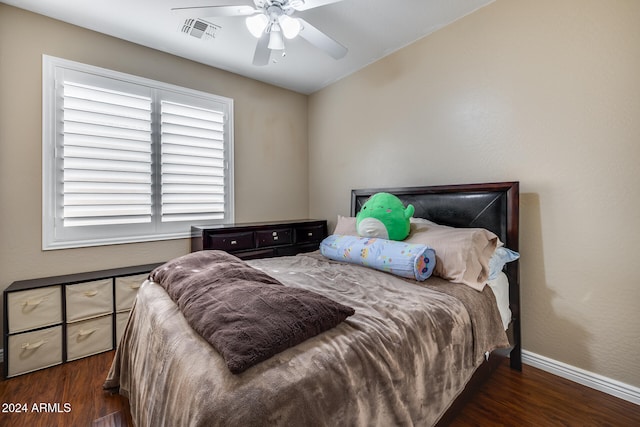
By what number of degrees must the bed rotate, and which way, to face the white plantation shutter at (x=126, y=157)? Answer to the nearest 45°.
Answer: approximately 90° to its right

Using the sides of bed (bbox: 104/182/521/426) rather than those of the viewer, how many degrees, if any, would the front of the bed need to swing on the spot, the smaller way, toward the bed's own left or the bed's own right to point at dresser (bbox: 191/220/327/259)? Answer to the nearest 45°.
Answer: approximately 135° to the bed's own right

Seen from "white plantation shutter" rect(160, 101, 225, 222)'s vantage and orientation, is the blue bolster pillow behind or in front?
in front

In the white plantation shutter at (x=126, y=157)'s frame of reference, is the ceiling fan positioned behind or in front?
in front

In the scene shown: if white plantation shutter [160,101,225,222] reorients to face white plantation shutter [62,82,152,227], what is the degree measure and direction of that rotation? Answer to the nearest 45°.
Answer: approximately 135° to its right
